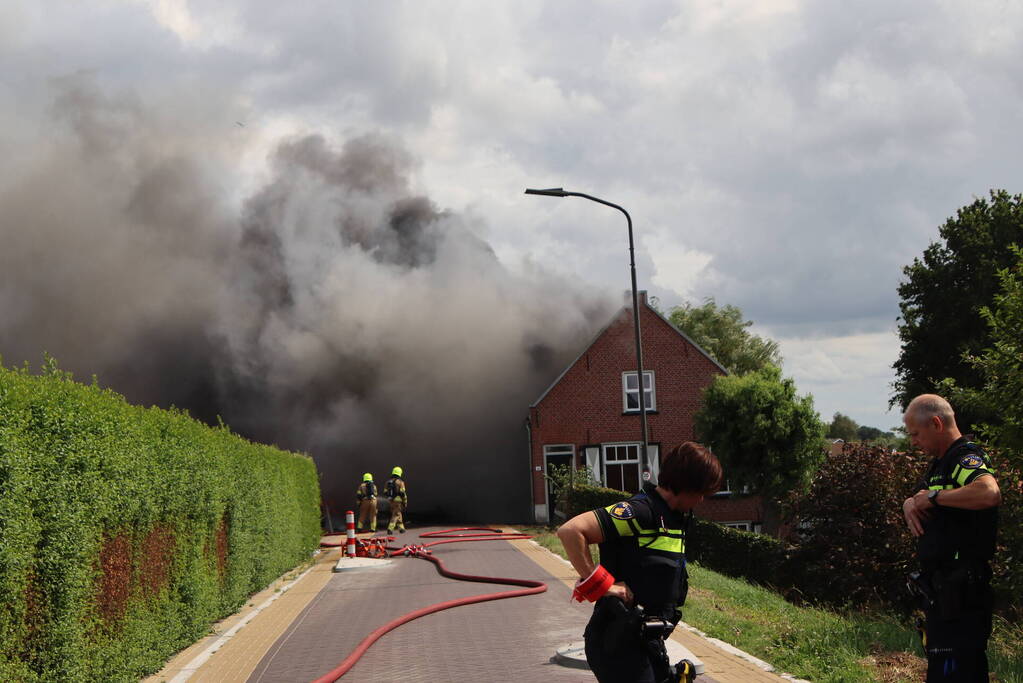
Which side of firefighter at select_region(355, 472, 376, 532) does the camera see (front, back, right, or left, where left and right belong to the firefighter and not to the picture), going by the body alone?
back

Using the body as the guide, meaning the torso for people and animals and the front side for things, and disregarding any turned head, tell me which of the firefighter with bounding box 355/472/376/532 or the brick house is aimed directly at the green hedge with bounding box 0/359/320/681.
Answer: the brick house

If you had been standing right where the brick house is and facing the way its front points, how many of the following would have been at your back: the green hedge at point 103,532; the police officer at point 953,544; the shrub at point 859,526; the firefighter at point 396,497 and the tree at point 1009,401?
0

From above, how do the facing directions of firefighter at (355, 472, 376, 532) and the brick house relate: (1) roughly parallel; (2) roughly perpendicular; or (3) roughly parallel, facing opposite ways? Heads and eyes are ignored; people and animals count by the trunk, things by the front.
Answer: roughly parallel, facing opposite ways

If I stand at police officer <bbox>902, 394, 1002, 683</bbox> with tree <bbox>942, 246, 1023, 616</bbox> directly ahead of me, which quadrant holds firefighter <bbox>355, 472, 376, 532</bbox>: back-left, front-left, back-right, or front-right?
front-left

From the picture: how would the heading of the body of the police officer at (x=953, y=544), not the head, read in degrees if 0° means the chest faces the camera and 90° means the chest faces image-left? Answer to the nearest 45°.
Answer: approximately 90°

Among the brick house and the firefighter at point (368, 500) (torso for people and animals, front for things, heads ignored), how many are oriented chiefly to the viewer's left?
0

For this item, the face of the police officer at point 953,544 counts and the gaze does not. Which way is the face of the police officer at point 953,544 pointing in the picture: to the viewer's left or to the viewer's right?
to the viewer's left

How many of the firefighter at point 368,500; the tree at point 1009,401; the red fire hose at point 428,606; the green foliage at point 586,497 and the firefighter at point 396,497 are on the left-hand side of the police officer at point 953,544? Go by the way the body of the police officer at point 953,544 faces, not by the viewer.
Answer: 0

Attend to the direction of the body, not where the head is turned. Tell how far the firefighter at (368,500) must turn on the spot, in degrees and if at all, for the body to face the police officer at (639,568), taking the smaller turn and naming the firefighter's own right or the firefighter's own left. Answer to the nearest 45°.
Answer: approximately 180°

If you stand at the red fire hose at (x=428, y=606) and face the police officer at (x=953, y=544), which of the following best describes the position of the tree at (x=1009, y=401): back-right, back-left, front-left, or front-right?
front-left

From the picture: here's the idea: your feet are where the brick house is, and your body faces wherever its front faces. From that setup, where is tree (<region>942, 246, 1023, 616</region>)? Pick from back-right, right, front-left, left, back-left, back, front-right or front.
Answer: front

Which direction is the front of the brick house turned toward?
toward the camera

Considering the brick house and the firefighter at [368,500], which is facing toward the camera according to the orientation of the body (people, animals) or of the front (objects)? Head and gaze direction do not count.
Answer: the brick house

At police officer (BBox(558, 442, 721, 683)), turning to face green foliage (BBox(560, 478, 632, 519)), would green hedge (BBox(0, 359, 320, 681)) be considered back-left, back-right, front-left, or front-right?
front-left

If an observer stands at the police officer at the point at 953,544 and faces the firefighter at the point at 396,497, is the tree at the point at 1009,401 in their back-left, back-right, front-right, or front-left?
front-right

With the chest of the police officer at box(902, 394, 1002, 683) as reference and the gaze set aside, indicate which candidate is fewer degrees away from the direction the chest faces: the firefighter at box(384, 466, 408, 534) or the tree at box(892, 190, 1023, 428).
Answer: the firefighter
